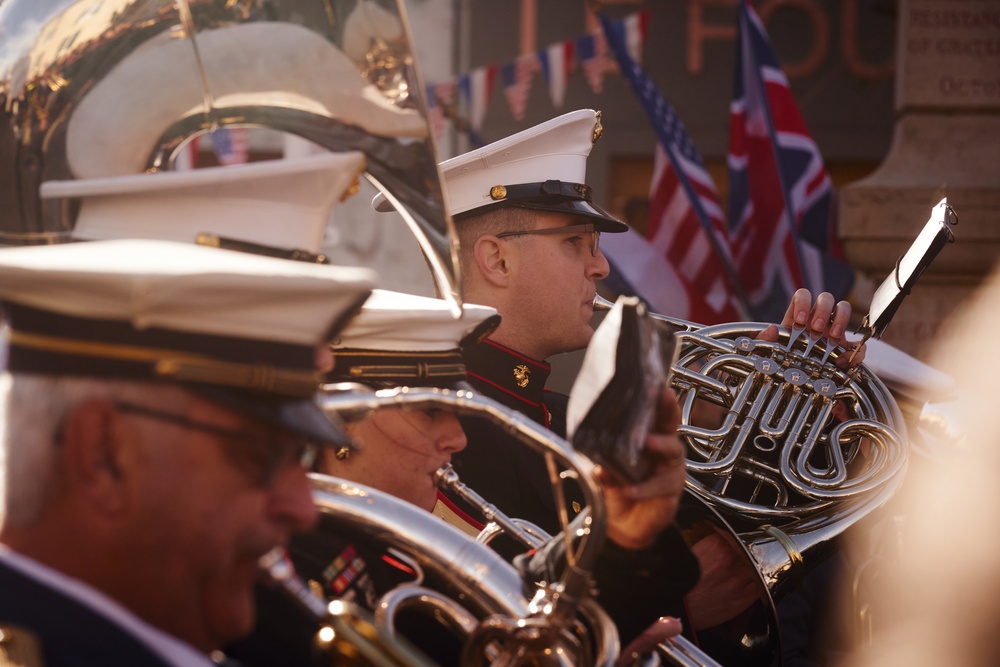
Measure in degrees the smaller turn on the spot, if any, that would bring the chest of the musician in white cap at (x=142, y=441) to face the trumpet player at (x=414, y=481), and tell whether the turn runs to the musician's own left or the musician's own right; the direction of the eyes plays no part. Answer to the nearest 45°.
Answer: approximately 45° to the musician's own left

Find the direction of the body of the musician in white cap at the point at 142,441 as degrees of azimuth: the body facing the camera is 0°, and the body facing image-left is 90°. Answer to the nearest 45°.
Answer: approximately 270°

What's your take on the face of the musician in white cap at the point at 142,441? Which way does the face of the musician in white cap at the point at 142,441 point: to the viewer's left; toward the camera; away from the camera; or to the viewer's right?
to the viewer's right

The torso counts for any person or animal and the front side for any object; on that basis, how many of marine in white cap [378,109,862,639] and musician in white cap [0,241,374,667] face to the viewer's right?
2

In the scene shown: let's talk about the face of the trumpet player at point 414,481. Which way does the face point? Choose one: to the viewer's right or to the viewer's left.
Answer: to the viewer's right

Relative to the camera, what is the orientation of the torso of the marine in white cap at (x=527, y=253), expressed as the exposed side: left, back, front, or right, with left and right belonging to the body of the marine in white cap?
right

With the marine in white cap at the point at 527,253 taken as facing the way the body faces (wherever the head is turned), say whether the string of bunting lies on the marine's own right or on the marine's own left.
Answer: on the marine's own left

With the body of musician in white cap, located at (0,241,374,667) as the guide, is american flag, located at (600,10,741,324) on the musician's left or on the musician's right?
on the musician's left
